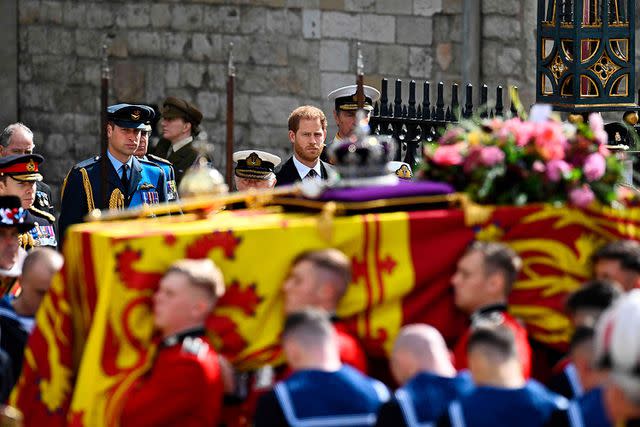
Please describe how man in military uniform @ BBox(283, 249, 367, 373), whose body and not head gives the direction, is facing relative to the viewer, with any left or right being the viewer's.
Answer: facing to the left of the viewer

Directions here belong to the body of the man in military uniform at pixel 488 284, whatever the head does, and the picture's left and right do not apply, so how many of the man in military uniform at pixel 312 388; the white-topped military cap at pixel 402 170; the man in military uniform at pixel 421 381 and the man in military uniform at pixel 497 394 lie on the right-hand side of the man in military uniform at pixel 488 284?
1

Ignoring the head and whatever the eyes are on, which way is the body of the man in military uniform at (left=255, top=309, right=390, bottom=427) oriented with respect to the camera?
away from the camera

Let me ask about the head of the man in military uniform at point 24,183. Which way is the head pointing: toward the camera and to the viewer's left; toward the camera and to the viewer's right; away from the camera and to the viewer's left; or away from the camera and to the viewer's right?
toward the camera and to the viewer's right

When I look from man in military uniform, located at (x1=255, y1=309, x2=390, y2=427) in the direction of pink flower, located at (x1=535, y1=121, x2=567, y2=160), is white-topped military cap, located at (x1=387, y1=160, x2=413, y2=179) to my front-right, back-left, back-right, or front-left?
front-left

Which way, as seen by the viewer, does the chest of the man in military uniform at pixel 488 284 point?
to the viewer's left

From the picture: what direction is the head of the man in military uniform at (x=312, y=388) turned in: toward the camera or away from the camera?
away from the camera

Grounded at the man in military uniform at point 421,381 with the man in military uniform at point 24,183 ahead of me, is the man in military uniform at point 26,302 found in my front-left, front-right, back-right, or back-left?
front-left

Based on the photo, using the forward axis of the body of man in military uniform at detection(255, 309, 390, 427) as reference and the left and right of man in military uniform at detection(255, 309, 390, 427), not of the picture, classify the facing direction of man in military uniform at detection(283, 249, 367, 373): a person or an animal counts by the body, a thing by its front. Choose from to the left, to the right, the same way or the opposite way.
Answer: to the left

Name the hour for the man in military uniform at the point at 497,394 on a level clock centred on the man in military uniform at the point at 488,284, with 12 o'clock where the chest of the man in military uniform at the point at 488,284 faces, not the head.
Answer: the man in military uniform at the point at 497,394 is roughly at 9 o'clock from the man in military uniform at the point at 488,284.
